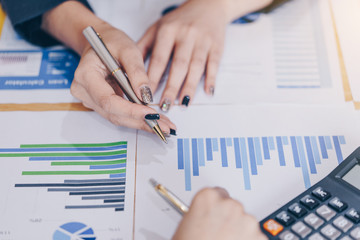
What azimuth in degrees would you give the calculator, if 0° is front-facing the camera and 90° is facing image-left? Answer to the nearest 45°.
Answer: approximately 45°
